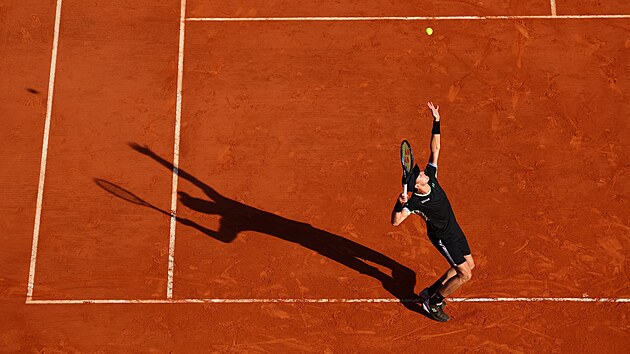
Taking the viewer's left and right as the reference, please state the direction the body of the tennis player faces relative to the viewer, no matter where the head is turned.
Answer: facing the viewer and to the right of the viewer
